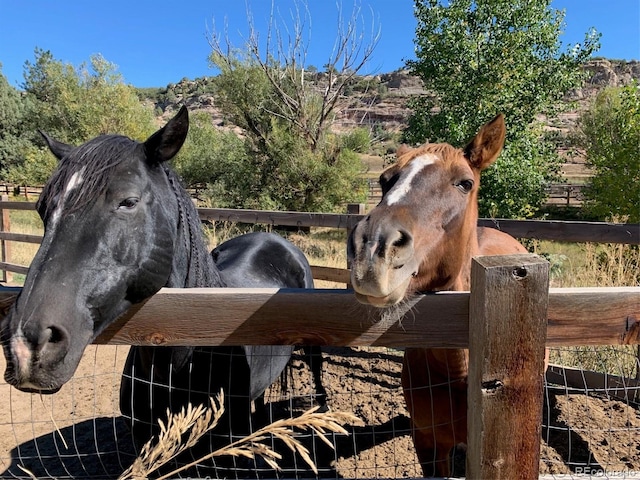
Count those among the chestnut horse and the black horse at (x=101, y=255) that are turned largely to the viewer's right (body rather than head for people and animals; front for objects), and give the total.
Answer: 0

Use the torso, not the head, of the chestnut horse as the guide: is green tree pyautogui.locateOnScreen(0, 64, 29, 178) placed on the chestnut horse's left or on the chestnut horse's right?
on the chestnut horse's right

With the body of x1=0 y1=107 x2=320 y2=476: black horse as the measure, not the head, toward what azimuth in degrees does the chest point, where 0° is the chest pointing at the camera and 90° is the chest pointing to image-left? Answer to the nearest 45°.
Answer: approximately 45°

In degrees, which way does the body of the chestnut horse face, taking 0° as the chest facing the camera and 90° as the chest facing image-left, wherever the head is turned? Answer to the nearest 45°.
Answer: approximately 45°

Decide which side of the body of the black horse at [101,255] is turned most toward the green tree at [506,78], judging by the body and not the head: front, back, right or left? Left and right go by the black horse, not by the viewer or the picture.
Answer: back

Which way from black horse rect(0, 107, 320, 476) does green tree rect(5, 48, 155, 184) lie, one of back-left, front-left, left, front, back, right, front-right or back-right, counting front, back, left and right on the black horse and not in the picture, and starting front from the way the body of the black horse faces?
back-right

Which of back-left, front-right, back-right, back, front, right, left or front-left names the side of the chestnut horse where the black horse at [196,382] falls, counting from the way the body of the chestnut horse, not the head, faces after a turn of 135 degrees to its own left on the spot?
back
